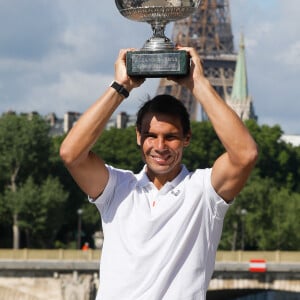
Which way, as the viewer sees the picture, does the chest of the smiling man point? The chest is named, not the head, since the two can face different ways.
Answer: toward the camera
